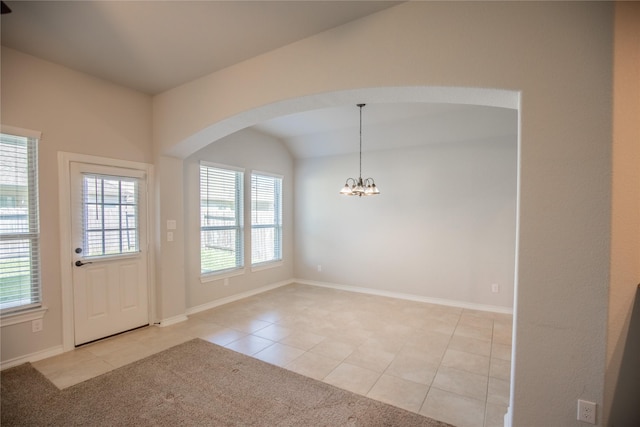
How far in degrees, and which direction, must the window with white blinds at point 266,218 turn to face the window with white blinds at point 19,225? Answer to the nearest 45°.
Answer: approximately 90° to its right

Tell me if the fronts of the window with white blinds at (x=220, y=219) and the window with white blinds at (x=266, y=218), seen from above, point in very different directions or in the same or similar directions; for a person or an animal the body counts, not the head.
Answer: same or similar directions

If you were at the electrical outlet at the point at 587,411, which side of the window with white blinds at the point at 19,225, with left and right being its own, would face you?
front

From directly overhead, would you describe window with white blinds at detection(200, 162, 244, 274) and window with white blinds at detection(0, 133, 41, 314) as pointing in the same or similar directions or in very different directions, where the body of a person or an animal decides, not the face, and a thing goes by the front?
same or similar directions

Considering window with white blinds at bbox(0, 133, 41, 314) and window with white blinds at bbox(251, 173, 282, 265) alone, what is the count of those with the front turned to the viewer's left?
0

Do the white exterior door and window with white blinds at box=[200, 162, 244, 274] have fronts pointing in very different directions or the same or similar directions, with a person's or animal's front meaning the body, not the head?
same or similar directions

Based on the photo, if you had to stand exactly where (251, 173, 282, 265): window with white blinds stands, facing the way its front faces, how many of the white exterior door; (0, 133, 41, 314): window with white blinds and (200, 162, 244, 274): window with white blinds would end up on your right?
3

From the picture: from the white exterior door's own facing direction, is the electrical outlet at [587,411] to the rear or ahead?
ahead

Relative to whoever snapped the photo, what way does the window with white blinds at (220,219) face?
facing the viewer and to the right of the viewer

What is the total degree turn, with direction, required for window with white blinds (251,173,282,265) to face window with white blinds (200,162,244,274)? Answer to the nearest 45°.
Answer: approximately 90° to its right

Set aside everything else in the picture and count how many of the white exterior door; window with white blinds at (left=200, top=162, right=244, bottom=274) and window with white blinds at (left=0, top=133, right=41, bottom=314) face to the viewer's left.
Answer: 0

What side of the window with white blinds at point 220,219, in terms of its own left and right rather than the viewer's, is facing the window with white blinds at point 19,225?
right

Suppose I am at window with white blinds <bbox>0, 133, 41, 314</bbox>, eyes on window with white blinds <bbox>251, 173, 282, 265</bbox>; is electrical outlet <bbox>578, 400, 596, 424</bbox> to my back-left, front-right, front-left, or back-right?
front-right

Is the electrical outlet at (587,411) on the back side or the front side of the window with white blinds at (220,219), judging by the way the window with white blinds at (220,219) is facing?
on the front side

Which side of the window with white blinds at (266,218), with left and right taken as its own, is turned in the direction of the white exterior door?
right

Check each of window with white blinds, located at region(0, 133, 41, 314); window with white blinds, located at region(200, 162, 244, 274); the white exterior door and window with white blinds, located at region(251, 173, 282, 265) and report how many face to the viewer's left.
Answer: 0
